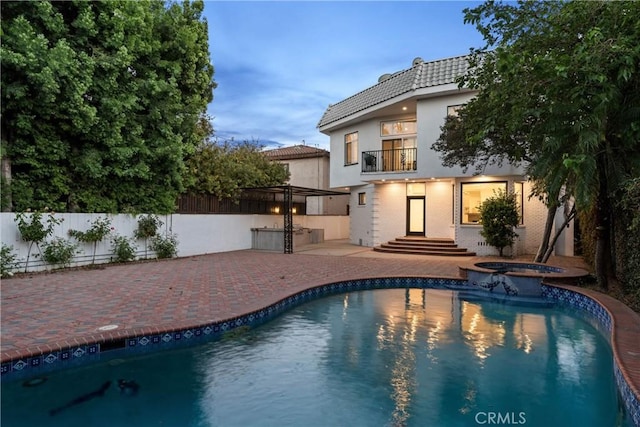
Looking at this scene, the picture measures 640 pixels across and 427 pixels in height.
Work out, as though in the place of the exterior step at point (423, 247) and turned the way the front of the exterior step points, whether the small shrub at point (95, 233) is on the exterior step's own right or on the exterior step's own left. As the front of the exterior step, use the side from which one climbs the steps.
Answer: on the exterior step's own right

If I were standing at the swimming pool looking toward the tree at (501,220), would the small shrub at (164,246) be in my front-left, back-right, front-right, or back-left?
front-left

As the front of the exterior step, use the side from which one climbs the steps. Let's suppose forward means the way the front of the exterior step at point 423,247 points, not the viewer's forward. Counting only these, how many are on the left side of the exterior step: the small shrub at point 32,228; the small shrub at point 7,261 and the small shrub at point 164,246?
0

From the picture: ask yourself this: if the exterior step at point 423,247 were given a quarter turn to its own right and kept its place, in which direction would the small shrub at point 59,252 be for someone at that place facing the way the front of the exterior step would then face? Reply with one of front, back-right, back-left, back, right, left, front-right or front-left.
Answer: front-left

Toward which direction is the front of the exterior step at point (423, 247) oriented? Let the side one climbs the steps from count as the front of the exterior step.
toward the camera

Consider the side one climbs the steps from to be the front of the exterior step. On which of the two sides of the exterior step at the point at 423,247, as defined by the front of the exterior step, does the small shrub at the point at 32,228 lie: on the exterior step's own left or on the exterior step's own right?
on the exterior step's own right

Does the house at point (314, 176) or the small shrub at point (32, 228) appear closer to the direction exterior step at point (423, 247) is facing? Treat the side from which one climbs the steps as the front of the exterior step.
the small shrub

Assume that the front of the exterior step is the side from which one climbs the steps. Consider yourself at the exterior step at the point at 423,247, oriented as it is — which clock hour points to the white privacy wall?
The white privacy wall is roughly at 2 o'clock from the exterior step.

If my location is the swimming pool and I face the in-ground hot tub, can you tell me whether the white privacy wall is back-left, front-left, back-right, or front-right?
front-left

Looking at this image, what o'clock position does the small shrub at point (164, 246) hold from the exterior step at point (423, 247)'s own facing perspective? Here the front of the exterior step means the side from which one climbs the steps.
The small shrub is roughly at 2 o'clock from the exterior step.

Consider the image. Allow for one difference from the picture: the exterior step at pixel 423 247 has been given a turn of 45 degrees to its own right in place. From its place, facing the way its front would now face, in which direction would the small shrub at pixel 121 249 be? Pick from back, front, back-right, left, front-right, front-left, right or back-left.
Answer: front

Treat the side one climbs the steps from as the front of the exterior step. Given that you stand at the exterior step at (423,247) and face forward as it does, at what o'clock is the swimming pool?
The swimming pool is roughly at 12 o'clock from the exterior step.

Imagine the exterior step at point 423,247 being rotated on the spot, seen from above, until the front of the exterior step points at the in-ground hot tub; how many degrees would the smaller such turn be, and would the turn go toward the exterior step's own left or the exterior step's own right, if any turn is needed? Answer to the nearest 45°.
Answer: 0° — it already faces it

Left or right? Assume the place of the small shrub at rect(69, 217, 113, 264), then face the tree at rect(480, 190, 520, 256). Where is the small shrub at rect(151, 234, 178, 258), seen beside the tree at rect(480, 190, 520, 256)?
left

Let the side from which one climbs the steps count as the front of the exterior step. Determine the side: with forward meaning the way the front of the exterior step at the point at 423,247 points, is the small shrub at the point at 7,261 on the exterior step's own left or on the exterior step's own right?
on the exterior step's own right
